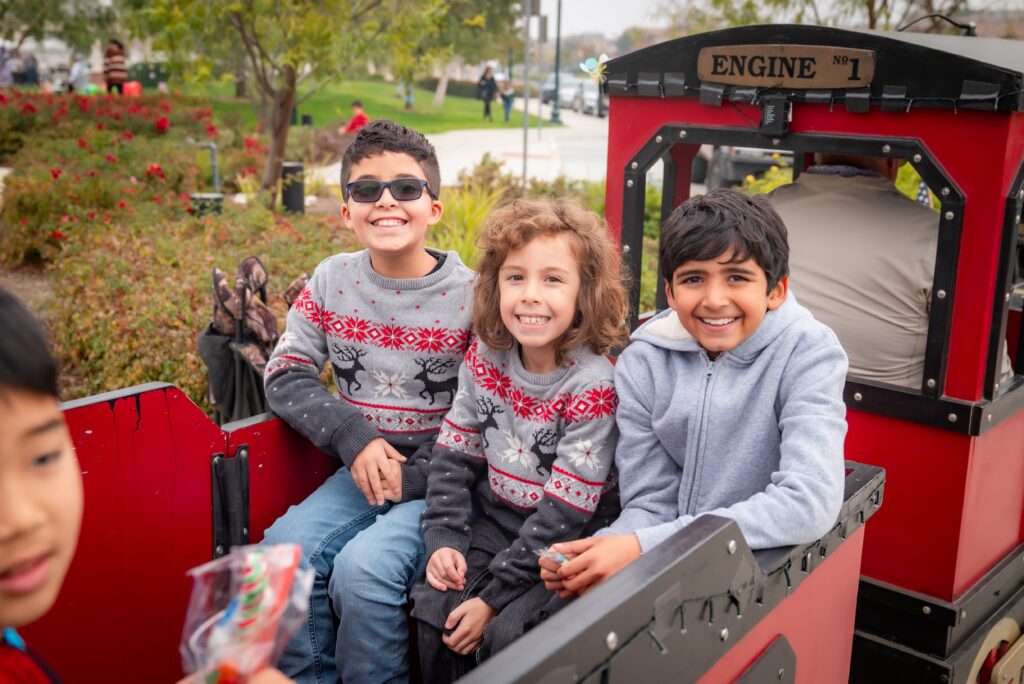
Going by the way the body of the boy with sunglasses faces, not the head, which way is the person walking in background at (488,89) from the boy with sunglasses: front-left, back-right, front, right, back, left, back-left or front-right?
back

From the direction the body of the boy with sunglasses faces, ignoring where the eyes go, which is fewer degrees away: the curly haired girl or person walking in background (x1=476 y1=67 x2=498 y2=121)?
the curly haired girl

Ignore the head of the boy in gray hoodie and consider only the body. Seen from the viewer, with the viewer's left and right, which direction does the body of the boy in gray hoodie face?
facing the viewer and to the left of the viewer

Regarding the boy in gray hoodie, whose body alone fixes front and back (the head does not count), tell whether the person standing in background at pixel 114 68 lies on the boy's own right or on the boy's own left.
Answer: on the boy's own right

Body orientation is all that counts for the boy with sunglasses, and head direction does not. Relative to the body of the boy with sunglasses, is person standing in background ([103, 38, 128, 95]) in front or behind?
behind

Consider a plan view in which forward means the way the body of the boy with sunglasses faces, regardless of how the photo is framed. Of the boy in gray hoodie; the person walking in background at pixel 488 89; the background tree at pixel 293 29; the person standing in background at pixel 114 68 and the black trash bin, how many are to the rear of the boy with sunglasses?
4

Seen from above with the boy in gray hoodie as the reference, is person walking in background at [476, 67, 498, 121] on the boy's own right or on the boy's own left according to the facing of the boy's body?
on the boy's own right

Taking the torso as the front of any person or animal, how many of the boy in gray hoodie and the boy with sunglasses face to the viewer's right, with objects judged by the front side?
0

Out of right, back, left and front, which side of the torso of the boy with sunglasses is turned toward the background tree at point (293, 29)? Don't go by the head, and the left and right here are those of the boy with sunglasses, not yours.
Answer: back

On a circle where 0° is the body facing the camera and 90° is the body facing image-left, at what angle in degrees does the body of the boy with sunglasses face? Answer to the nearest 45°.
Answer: approximately 0°
